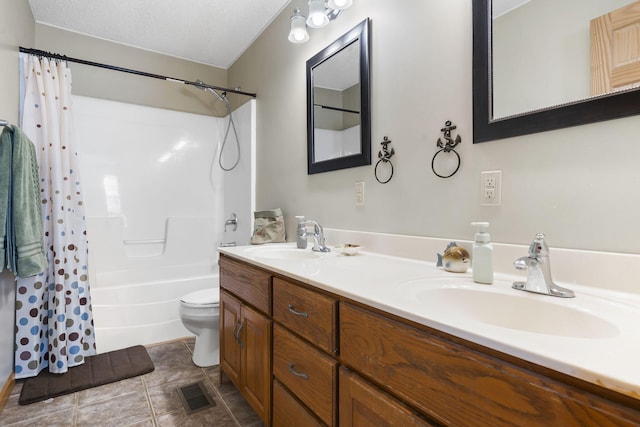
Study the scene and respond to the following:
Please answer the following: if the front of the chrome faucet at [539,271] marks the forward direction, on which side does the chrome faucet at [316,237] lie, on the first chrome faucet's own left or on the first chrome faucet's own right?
on the first chrome faucet's own right

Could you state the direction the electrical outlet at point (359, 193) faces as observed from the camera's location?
facing the viewer and to the left of the viewer

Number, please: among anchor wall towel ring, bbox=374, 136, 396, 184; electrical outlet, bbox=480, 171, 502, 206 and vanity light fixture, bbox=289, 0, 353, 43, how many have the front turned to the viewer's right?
0

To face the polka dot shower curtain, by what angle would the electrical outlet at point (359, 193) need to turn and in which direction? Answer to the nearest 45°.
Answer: approximately 45° to its right

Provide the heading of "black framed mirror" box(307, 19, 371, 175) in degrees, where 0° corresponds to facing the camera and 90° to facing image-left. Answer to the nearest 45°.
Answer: approximately 45°

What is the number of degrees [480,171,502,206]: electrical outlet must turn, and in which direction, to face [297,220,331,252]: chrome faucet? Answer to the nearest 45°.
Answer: approximately 45° to its right

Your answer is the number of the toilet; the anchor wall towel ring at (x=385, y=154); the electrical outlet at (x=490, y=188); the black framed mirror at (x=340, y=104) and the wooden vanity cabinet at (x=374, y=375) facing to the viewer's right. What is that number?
0
